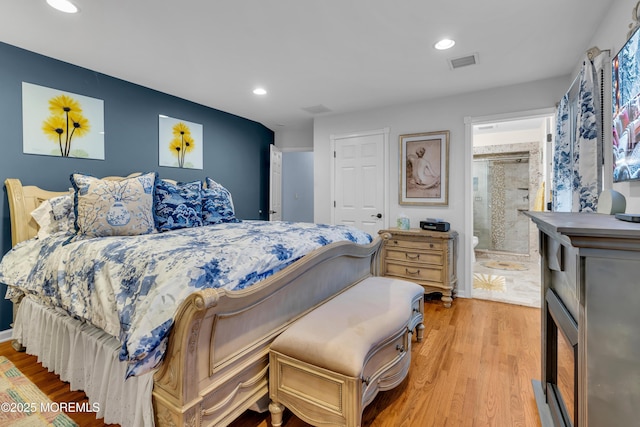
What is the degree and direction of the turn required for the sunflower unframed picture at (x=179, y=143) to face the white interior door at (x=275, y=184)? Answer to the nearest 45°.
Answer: approximately 90° to its left

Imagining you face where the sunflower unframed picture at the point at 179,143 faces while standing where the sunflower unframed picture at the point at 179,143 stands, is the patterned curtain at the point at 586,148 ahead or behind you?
ahead

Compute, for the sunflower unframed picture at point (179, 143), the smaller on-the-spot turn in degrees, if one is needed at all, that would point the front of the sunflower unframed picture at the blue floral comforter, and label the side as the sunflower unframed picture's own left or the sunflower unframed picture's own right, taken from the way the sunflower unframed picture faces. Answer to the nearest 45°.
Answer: approximately 45° to the sunflower unframed picture's own right

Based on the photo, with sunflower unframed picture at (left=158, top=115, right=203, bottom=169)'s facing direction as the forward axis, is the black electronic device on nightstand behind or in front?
in front

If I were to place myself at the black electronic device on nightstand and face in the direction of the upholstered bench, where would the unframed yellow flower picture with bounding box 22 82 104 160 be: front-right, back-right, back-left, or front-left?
front-right

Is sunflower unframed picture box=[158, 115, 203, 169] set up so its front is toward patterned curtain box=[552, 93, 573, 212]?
yes

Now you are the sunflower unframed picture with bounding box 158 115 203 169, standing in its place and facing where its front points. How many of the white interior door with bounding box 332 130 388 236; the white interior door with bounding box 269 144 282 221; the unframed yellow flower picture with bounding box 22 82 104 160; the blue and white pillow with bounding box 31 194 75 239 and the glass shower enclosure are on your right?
2

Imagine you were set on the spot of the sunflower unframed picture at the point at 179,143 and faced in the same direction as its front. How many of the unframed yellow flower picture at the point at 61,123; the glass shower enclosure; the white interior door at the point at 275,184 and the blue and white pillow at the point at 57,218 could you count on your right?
2

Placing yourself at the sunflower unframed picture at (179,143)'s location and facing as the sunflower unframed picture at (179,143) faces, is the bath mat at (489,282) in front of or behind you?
in front

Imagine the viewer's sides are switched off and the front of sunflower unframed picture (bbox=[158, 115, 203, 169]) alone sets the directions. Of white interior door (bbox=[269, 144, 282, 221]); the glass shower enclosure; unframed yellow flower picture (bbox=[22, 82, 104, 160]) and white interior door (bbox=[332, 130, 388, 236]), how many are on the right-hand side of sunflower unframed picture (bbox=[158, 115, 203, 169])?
1

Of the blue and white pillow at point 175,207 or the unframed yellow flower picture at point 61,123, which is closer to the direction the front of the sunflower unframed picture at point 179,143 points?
the blue and white pillow

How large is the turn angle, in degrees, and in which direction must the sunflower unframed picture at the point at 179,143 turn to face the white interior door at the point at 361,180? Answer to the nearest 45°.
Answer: approximately 45° to its left

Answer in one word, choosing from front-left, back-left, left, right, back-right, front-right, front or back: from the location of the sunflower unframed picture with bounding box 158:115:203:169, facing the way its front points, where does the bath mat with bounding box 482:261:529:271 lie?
front-left

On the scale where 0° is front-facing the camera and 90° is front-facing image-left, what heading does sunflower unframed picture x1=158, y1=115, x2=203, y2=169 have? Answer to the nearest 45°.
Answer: approximately 315°

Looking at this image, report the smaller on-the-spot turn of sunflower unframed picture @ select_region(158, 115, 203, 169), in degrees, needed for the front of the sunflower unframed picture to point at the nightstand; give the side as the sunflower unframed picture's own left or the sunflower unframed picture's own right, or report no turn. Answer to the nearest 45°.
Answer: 0° — it already faces it

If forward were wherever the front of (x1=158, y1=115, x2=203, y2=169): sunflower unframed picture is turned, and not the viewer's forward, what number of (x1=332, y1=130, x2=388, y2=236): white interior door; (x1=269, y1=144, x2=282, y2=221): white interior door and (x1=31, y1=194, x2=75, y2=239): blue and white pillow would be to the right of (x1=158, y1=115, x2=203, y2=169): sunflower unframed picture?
1

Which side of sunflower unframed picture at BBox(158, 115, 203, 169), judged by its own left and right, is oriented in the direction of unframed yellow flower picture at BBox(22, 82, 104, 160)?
right
